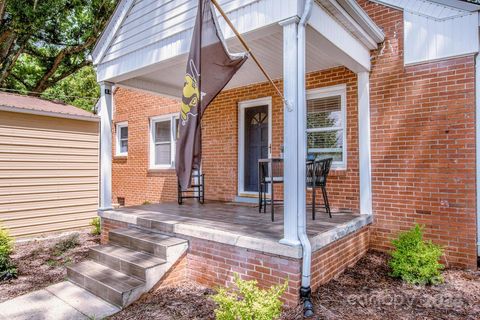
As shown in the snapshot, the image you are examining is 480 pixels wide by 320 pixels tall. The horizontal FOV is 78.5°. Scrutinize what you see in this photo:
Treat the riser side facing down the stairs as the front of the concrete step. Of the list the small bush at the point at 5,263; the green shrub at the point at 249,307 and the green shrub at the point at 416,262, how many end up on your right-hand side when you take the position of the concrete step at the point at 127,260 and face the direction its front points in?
1

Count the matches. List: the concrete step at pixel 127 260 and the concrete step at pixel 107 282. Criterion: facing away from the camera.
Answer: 0

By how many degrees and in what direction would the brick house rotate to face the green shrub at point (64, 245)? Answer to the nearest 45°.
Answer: approximately 45° to its right

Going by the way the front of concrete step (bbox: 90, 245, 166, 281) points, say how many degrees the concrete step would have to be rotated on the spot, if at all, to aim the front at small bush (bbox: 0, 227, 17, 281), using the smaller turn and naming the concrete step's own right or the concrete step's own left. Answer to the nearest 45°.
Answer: approximately 90° to the concrete step's own right

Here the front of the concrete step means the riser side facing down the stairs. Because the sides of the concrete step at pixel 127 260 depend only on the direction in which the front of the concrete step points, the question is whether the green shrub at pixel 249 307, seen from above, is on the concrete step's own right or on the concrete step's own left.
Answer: on the concrete step's own left

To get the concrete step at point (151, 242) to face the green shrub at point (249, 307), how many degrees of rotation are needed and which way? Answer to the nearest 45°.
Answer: approximately 45° to its left

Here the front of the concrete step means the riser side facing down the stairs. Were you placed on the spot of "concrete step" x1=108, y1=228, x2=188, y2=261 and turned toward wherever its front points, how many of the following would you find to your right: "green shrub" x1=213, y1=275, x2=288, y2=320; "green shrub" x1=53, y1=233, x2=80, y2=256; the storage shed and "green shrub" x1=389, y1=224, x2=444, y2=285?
2

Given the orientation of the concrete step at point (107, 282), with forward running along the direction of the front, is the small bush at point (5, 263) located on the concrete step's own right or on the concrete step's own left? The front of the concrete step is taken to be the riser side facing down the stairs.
on the concrete step's own right

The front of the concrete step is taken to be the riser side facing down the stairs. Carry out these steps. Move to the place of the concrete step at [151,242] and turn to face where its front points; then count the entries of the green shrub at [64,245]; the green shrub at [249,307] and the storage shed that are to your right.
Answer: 2

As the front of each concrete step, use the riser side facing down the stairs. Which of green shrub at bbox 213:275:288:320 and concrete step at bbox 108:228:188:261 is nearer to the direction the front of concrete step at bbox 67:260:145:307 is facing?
the green shrub

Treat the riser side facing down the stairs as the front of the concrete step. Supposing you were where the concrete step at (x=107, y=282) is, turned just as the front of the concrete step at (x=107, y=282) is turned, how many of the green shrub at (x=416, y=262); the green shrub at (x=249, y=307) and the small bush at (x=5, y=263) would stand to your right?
1
